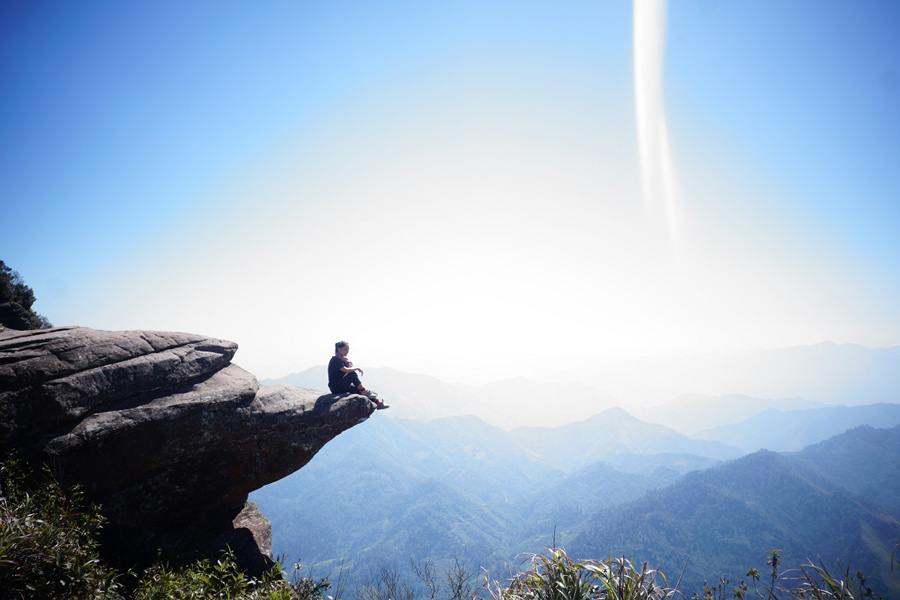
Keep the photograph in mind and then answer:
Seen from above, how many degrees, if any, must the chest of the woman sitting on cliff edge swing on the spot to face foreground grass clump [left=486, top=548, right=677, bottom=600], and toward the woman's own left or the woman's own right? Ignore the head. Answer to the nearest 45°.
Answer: approximately 45° to the woman's own right

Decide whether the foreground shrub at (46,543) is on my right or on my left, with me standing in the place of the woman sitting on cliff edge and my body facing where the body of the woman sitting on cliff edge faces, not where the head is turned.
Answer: on my right

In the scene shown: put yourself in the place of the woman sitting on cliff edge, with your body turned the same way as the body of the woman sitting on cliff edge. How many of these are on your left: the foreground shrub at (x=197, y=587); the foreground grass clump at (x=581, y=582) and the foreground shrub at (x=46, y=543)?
0

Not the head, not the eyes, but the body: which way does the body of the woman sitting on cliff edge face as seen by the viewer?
to the viewer's right
